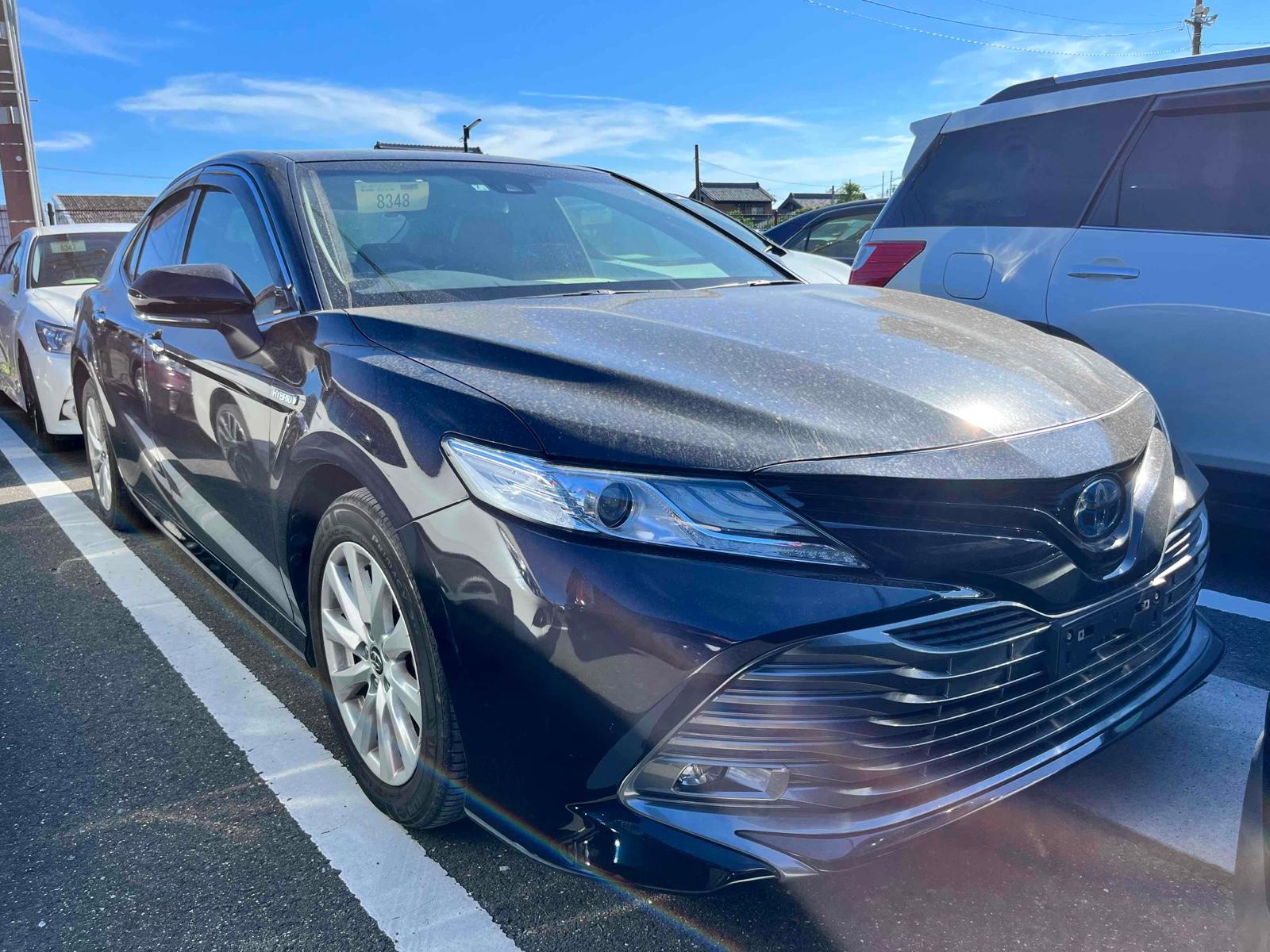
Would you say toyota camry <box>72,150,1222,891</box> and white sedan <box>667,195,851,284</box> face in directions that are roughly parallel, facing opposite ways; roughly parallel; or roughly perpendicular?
roughly parallel

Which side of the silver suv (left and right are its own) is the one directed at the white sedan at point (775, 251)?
back

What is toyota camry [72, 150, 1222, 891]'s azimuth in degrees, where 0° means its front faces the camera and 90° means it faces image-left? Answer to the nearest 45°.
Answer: approximately 315°

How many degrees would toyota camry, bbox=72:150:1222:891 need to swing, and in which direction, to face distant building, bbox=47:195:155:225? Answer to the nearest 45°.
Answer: approximately 180°

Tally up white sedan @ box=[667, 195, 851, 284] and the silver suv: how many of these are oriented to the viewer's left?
0

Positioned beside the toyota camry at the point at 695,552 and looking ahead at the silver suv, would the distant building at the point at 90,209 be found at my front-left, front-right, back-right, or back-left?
front-left

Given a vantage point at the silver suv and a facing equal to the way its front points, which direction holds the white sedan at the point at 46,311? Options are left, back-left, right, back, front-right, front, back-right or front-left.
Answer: back

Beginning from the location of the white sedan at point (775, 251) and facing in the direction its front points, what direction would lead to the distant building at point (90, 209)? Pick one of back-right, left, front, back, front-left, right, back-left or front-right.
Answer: back

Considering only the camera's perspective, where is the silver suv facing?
facing to the right of the viewer

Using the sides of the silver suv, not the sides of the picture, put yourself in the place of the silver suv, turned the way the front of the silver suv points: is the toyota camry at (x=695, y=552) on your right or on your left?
on your right

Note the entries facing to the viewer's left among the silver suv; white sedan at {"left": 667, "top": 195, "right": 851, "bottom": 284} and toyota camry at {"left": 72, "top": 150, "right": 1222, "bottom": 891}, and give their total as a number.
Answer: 0

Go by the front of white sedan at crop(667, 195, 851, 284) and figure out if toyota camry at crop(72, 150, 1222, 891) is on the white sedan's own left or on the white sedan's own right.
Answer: on the white sedan's own right

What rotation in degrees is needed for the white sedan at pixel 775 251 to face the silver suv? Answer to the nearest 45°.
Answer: approximately 45° to its left

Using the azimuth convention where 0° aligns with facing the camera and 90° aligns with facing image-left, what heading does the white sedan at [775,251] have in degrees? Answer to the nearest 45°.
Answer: approximately 315°

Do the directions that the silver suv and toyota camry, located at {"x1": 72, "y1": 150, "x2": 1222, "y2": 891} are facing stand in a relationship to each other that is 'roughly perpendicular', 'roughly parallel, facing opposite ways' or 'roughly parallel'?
roughly parallel
